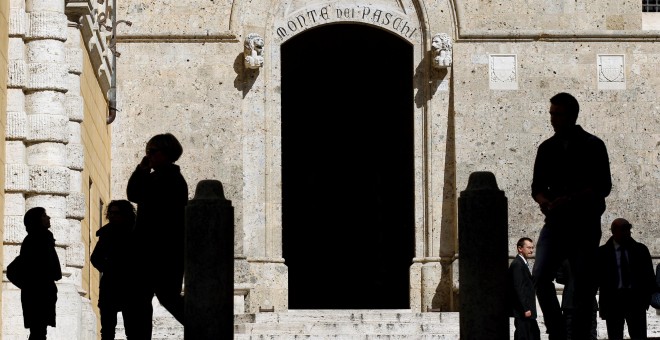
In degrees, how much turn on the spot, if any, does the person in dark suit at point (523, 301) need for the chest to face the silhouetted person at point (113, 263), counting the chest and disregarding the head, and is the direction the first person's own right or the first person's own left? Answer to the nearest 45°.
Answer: approximately 135° to the first person's own right

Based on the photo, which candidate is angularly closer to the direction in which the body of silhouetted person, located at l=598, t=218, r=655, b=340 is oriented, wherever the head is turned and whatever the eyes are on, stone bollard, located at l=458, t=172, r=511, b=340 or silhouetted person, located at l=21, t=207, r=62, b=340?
the stone bollard

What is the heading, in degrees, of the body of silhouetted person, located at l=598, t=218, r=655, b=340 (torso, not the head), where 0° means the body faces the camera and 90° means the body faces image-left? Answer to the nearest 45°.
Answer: approximately 0°
